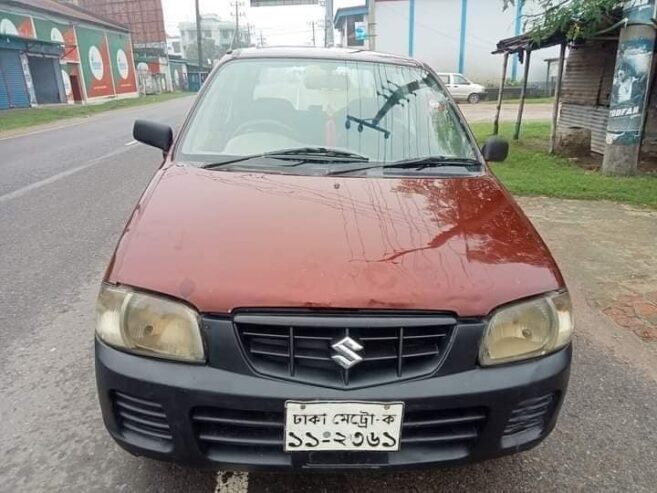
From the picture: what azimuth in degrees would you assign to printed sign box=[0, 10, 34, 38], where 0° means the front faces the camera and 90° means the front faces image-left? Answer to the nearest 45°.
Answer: approximately 315°

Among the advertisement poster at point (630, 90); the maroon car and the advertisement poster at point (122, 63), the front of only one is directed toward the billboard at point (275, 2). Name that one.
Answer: the advertisement poster at point (122, 63)

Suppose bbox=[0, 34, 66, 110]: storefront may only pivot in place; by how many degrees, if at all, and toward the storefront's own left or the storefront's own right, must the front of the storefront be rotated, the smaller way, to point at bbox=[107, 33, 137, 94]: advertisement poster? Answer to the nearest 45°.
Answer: approximately 90° to the storefront's own left

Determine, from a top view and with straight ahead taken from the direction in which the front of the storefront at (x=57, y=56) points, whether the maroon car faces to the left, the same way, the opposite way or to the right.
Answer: to the right

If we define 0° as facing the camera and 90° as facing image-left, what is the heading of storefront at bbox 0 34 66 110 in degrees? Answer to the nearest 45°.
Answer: approximately 315°

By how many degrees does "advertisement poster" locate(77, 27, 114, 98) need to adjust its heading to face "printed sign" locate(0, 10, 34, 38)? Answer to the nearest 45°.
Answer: approximately 90° to its right

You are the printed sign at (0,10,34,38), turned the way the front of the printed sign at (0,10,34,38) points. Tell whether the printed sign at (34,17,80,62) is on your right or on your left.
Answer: on your left

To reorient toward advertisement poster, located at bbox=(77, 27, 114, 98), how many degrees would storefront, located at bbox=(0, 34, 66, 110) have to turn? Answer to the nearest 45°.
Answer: approximately 90° to its left

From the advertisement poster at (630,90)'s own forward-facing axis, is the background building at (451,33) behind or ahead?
behind
